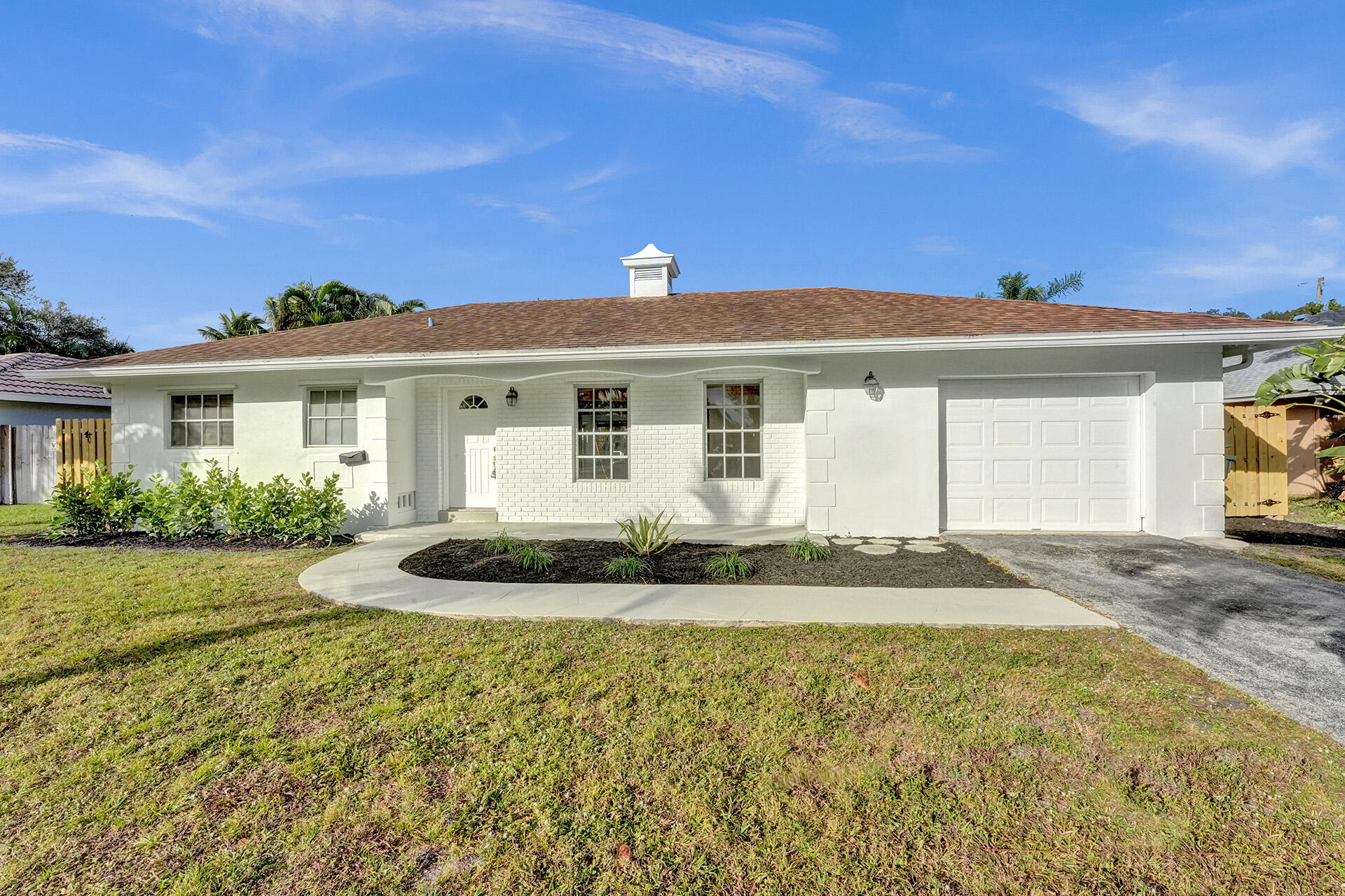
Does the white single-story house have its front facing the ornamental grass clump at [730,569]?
yes

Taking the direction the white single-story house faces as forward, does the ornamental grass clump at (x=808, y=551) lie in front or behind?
in front

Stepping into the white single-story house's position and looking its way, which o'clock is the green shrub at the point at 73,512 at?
The green shrub is roughly at 3 o'clock from the white single-story house.

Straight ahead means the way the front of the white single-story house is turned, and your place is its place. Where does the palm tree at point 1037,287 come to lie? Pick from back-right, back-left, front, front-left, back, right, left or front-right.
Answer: back-left

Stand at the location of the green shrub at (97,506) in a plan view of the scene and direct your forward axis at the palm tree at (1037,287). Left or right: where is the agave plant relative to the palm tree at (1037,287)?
right

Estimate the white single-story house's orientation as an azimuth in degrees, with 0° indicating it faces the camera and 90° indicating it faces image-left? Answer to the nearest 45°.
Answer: approximately 0°

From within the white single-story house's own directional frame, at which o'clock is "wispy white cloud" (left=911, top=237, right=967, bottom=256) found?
The wispy white cloud is roughly at 7 o'clock from the white single-story house.

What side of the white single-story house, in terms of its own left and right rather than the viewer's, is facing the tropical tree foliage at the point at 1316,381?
left

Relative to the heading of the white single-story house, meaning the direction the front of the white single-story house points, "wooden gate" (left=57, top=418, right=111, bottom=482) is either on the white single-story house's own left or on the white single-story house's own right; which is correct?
on the white single-story house's own right

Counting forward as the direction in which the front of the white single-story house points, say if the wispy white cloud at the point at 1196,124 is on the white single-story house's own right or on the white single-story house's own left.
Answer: on the white single-story house's own left

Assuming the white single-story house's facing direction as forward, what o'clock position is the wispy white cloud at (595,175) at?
The wispy white cloud is roughly at 5 o'clock from the white single-story house.

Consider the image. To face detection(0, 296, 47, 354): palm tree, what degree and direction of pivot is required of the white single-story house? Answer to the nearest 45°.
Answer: approximately 135° to its right

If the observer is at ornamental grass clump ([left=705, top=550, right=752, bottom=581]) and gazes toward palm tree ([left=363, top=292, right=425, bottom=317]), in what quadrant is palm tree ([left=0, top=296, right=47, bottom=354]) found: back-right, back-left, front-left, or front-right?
front-left
